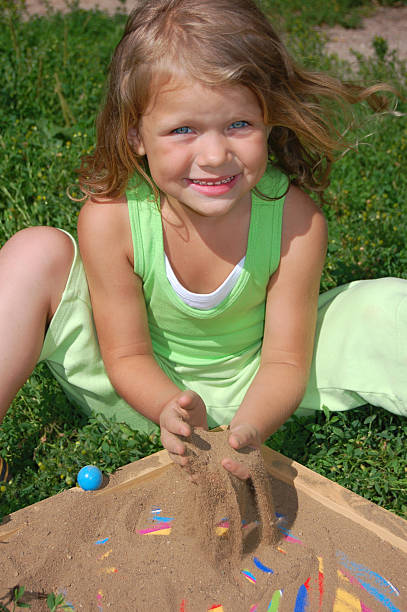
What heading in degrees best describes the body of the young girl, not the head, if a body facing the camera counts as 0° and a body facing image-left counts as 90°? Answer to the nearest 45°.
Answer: approximately 0°

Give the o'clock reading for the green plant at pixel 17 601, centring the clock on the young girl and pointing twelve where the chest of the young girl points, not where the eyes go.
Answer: The green plant is roughly at 1 o'clock from the young girl.

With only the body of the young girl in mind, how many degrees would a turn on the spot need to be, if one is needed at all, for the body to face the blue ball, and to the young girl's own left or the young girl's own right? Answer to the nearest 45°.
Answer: approximately 45° to the young girl's own right

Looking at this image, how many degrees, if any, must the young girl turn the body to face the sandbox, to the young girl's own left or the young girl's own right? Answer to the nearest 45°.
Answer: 0° — they already face it

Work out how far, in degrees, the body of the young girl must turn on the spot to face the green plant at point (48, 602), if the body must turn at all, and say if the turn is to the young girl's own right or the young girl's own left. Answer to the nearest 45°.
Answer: approximately 45° to the young girl's own right
